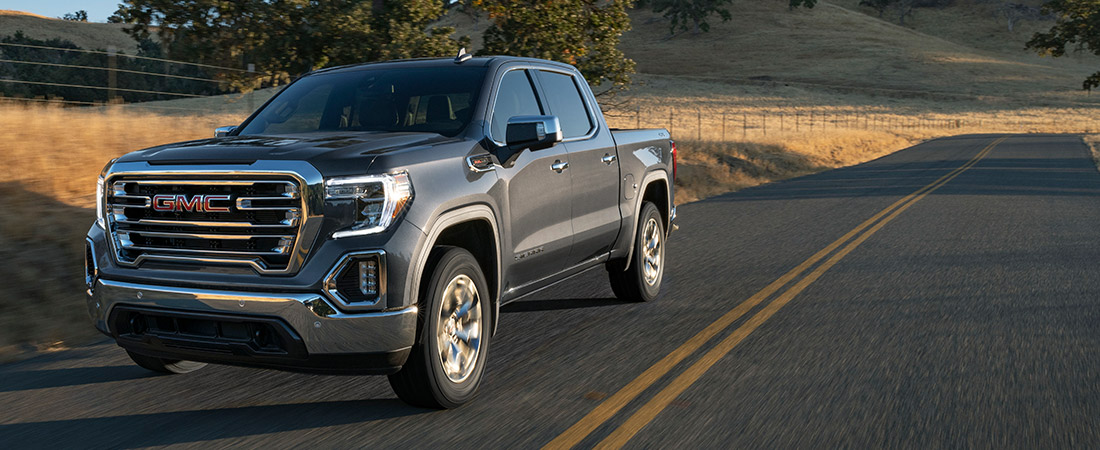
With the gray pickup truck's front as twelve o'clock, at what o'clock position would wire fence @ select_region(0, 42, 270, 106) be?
The wire fence is roughly at 4 o'clock from the gray pickup truck.

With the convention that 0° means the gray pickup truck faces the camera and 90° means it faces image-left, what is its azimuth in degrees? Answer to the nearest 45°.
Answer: approximately 45°
